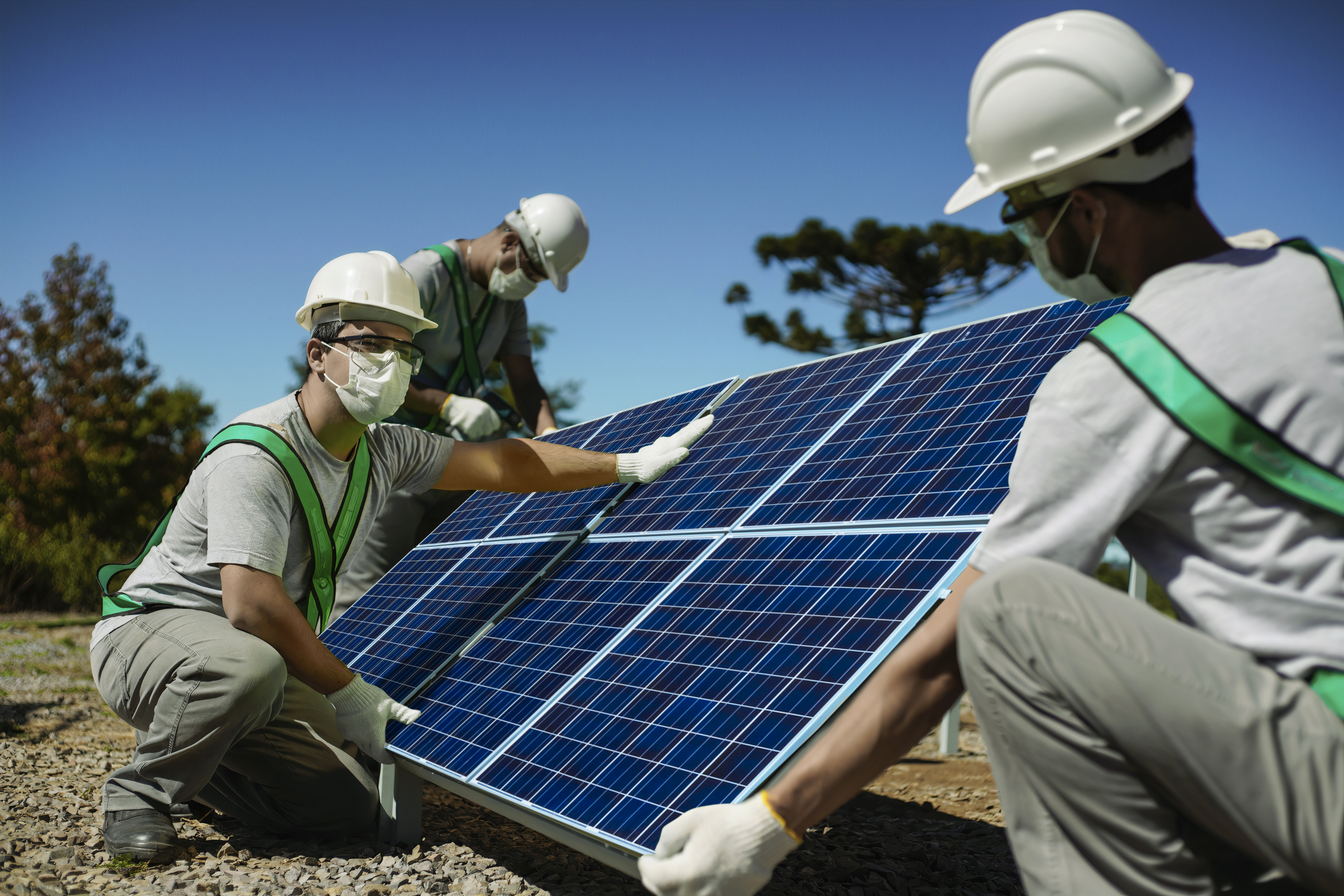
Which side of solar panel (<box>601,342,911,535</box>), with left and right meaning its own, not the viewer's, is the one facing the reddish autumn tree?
right

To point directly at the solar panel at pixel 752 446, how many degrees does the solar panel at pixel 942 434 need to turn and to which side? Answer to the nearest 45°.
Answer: approximately 90° to its right

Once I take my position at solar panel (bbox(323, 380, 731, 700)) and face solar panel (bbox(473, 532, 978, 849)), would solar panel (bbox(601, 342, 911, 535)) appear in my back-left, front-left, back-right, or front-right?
front-left

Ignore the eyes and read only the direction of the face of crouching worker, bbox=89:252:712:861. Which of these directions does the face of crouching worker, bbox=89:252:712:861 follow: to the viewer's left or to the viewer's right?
to the viewer's right

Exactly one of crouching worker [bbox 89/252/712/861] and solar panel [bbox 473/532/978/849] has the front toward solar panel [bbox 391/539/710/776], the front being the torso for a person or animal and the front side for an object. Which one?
the crouching worker

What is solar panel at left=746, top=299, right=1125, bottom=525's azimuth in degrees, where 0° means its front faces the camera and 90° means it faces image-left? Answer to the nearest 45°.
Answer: approximately 45°

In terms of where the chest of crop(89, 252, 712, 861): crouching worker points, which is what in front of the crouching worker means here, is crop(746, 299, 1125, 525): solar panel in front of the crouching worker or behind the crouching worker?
in front

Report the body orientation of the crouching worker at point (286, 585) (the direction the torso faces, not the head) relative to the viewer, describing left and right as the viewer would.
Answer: facing the viewer and to the right of the viewer

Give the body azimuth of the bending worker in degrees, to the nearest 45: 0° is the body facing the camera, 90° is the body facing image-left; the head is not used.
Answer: approximately 315°

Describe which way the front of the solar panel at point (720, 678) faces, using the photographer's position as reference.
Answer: facing the viewer and to the left of the viewer

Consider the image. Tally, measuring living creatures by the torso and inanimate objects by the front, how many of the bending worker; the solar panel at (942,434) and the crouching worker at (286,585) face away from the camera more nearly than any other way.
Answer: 0

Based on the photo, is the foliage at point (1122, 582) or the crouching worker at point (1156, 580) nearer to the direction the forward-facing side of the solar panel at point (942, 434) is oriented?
the crouching worker

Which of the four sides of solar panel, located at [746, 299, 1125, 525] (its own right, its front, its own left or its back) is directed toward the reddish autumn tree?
right
